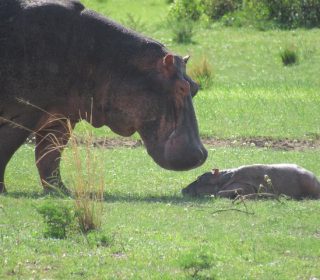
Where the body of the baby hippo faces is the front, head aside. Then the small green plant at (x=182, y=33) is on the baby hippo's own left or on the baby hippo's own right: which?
on the baby hippo's own right

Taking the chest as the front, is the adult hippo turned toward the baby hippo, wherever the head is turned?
yes

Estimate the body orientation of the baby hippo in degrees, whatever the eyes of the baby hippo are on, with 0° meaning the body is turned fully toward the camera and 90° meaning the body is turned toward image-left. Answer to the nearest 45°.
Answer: approximately 90°

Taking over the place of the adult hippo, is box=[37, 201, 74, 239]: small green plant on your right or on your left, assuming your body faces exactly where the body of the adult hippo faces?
on your right

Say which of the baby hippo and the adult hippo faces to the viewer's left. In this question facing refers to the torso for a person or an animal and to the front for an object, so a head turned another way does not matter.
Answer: the baby hippo

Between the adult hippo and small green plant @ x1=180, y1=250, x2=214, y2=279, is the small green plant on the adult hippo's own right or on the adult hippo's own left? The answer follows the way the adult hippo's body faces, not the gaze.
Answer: on the adult hippo's own right

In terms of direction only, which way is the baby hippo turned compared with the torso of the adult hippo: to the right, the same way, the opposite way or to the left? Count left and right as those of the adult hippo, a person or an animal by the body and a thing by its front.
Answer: the opposite way

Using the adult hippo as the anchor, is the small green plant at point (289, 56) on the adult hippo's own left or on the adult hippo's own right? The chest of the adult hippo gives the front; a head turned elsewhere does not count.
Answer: on the adult hippo's own left

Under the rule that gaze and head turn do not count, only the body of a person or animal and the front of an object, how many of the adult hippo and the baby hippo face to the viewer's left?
1

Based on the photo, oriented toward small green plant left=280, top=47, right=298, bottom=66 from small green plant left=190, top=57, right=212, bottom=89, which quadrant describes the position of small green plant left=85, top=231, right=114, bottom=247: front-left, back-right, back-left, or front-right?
back-right

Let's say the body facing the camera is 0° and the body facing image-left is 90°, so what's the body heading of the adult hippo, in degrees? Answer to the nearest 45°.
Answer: approximately 270°

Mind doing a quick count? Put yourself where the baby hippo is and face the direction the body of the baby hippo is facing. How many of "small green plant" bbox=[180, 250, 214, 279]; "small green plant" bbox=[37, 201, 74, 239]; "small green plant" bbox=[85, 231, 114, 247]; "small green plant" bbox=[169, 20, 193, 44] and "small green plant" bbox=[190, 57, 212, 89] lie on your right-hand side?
2
